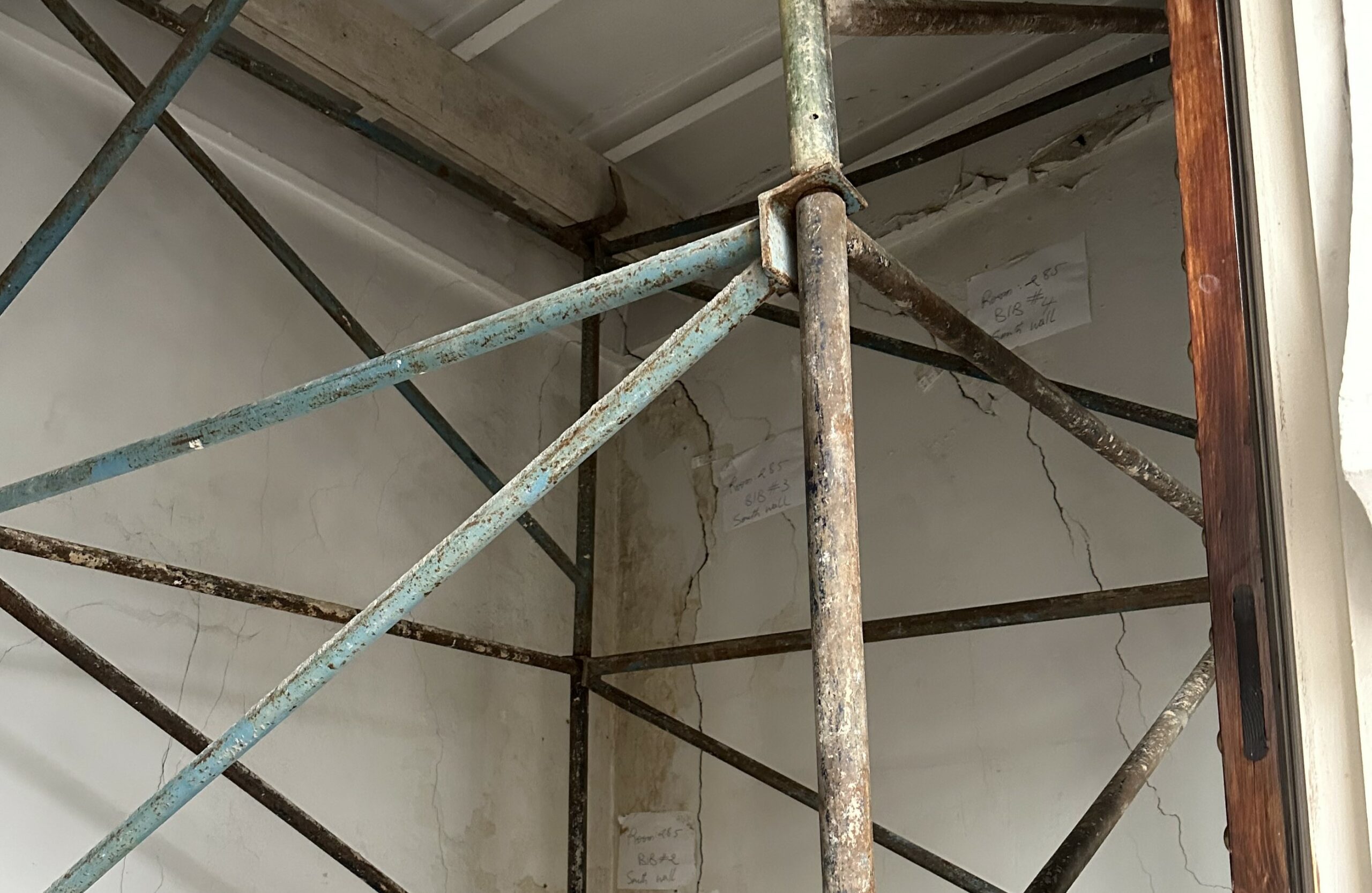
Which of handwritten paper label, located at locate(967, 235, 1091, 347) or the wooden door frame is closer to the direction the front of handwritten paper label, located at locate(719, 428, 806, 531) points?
the wooden door frame

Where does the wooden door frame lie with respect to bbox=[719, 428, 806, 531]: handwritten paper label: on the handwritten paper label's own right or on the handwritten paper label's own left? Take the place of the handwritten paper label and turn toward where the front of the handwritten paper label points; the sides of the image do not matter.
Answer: on the handwritten paper label's own left

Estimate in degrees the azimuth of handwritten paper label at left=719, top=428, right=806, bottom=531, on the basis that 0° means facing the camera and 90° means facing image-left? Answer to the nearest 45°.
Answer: approximately 45°

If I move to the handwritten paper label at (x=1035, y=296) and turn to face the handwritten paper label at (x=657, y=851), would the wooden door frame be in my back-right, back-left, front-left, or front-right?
back-left

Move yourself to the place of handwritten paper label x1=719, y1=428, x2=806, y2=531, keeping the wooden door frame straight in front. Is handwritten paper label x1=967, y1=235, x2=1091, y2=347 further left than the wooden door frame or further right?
left

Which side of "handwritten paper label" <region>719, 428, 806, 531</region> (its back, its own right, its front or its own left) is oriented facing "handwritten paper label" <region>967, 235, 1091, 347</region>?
left
